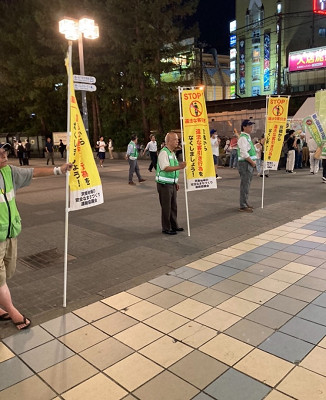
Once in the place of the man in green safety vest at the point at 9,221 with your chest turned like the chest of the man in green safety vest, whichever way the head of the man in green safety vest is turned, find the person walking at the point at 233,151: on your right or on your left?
on your left

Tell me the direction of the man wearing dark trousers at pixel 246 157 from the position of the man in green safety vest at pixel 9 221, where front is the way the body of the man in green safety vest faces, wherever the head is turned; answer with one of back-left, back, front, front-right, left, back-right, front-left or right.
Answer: left

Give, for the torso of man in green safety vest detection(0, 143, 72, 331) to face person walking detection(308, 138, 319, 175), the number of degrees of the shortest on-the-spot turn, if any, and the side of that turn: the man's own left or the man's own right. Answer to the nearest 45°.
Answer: approximately 90° to the man's own left

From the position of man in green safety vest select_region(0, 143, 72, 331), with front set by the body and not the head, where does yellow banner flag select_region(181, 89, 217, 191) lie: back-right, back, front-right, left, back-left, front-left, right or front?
left
